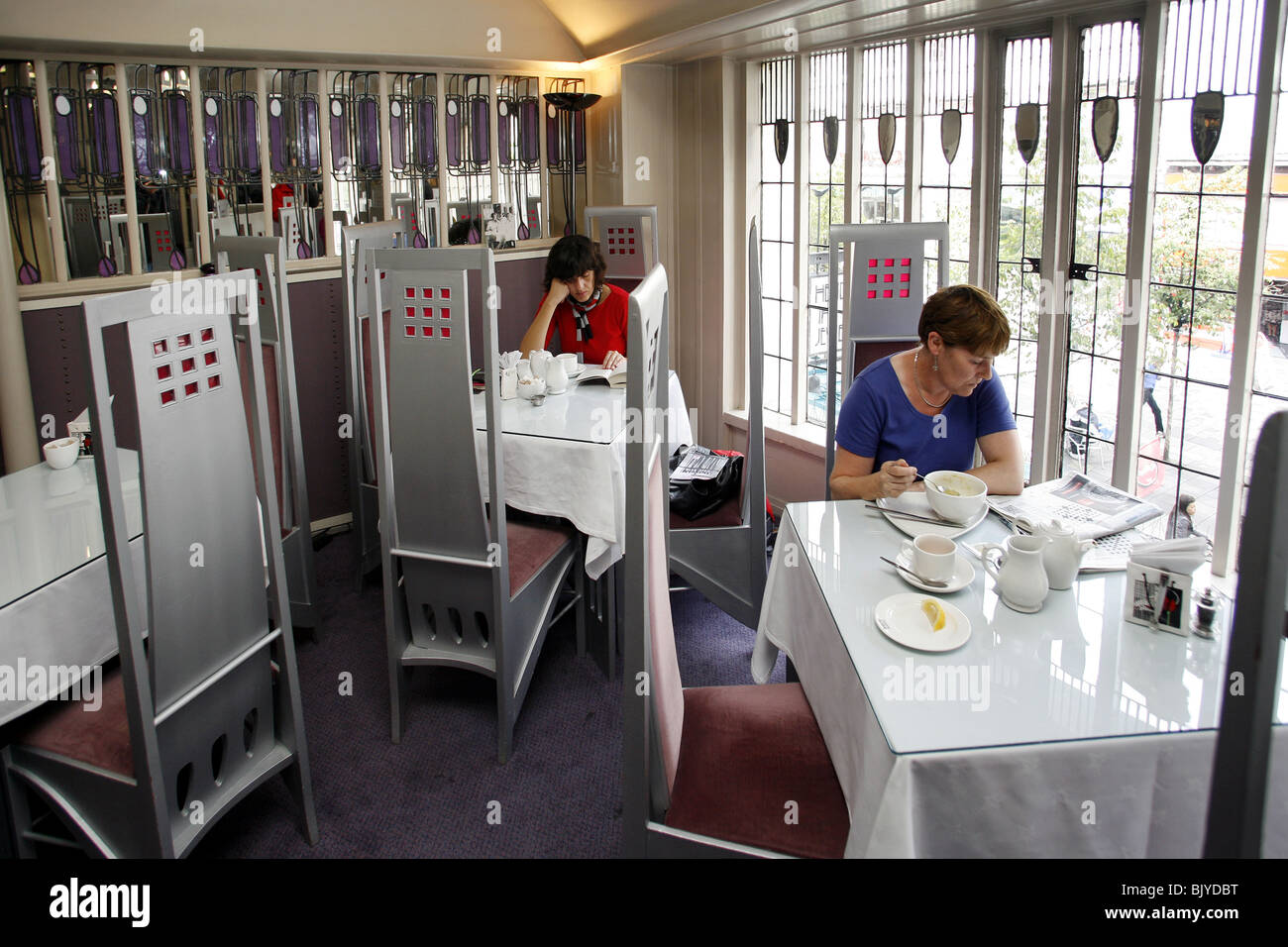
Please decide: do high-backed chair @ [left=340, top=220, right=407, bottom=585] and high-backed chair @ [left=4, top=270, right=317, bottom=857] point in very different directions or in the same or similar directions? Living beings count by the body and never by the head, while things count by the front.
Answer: very different directions

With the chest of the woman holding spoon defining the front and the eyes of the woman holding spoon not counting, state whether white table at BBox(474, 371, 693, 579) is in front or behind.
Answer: behind

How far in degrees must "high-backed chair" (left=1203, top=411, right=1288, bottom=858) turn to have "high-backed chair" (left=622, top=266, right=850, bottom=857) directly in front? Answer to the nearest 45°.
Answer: approximately 45° to its right

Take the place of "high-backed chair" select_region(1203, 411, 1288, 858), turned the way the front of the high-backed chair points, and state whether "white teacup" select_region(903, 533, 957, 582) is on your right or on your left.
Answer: on your right

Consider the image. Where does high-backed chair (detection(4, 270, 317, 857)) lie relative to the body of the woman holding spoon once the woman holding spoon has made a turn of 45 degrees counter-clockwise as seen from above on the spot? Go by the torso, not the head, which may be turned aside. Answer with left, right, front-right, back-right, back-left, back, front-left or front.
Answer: back-right

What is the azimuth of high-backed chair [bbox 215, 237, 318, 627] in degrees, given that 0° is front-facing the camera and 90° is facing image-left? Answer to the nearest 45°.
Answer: approximately 45°

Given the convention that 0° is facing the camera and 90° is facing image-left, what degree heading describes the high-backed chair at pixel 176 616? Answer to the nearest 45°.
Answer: approximately 135°

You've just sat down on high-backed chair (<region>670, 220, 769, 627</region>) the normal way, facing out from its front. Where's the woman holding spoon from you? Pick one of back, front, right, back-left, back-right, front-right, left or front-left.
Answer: back-left

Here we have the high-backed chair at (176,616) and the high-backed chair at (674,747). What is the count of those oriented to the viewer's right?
1

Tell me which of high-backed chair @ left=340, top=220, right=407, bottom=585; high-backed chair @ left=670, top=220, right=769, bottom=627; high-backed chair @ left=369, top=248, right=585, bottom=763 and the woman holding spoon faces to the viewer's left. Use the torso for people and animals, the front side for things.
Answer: high-backed chair @ left=670, top=220, right=769, bottom=627

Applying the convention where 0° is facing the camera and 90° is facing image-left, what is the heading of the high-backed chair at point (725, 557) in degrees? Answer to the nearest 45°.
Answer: approximately 90°

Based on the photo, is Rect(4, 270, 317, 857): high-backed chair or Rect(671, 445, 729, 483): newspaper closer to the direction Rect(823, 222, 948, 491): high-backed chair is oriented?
the high-backed chair

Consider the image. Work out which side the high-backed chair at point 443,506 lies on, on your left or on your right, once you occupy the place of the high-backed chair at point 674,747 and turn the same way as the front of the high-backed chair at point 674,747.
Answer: on your left

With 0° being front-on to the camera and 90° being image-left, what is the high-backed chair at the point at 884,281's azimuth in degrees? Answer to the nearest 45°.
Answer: approximately 0°
